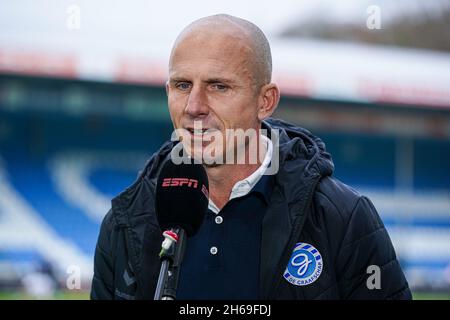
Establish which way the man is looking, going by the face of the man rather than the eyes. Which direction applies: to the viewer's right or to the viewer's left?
to the viewer's left

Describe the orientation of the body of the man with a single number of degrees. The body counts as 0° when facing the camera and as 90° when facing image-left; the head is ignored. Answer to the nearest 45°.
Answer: approximately 45°
